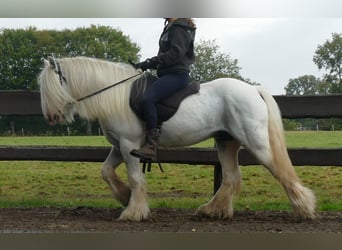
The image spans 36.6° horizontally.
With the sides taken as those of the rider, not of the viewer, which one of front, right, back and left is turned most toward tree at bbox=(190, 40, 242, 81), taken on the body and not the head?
right

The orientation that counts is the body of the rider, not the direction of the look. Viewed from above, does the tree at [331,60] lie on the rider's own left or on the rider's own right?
on the rider's own right

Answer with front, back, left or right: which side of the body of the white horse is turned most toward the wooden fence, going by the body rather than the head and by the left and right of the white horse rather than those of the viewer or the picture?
right

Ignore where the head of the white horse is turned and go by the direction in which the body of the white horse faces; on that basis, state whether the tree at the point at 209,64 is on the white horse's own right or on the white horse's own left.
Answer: on the white horse's own right

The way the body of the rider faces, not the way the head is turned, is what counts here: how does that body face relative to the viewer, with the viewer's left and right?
facing to the left of the viewer

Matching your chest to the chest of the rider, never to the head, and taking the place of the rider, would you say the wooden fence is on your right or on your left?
on your right

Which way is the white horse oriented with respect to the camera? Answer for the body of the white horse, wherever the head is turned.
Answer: to the viewer's left
